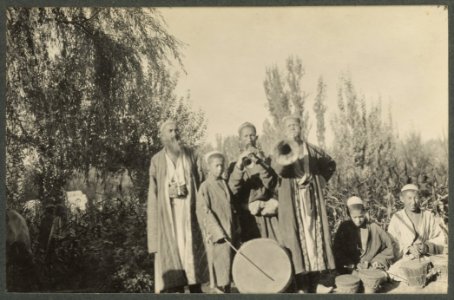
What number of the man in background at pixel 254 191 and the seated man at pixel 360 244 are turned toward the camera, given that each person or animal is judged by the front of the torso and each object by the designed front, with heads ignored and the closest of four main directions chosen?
2

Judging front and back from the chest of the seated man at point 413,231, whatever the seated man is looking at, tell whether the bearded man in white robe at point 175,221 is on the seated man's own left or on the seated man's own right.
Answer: on the seated man's own right
